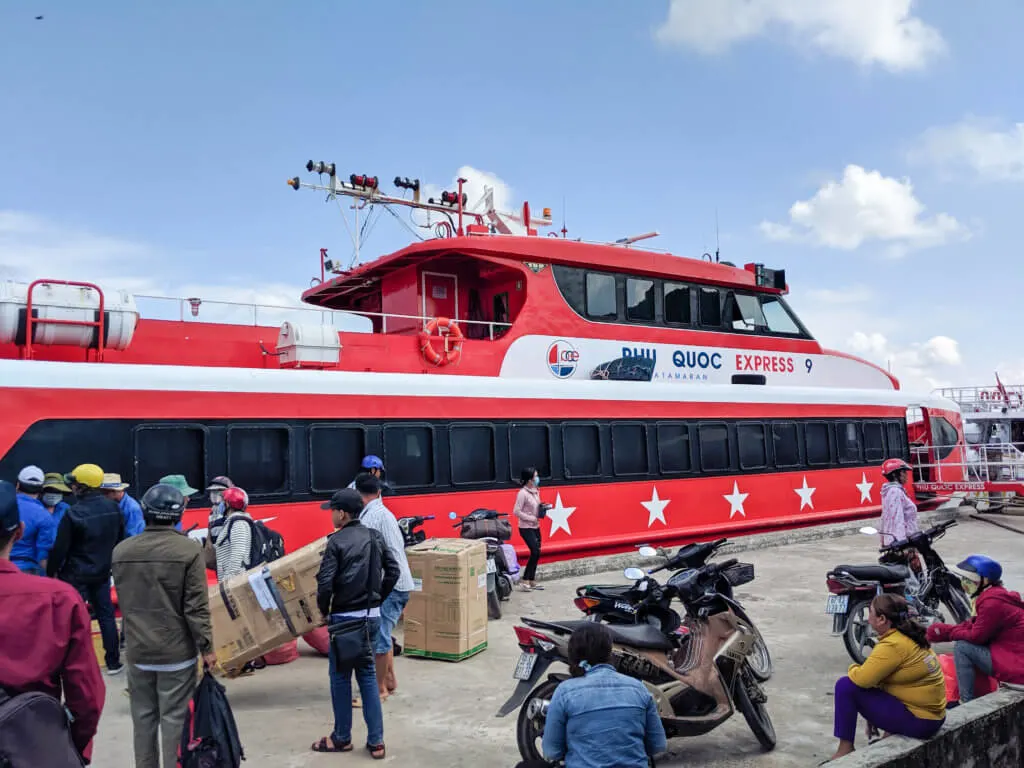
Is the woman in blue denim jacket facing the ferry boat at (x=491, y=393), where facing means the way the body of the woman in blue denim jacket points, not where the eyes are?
yes

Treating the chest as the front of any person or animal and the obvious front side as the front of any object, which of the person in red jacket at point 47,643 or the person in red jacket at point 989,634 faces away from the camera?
the person in red jacket at point 47,643

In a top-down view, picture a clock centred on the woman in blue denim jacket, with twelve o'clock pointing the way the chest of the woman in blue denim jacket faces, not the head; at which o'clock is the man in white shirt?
The man in white shirt is roughly at 11 o'clock from the woman in blue denim jacket.

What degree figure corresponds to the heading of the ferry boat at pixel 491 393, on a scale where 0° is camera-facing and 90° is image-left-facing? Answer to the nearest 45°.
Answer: approximately 225°

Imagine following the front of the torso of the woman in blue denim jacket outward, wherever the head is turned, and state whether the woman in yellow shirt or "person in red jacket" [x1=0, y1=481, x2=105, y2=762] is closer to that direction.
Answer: the woman in yellow shirt

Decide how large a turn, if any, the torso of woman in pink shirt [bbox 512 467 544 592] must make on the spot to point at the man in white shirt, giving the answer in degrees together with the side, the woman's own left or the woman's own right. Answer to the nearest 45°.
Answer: approximately 90° to the woman's own right

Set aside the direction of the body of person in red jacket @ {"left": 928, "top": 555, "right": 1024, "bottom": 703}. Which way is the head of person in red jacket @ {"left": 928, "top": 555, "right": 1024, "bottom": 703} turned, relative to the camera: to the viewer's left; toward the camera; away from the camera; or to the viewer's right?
to the viewer's left

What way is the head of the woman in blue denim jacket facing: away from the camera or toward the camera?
away from the camera

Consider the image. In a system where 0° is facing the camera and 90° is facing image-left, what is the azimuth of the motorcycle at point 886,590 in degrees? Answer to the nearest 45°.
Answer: approximately 225°

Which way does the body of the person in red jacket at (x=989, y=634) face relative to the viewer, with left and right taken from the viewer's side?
facing to the left of the viewer

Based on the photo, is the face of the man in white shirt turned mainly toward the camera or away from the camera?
away from the camera

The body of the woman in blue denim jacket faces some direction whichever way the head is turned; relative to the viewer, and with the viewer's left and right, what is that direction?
facing away from the viewer

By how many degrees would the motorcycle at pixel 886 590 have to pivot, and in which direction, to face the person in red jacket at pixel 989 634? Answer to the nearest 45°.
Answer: approximately 135° to its right

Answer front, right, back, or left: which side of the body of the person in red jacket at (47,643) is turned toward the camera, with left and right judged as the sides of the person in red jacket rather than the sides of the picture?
back
